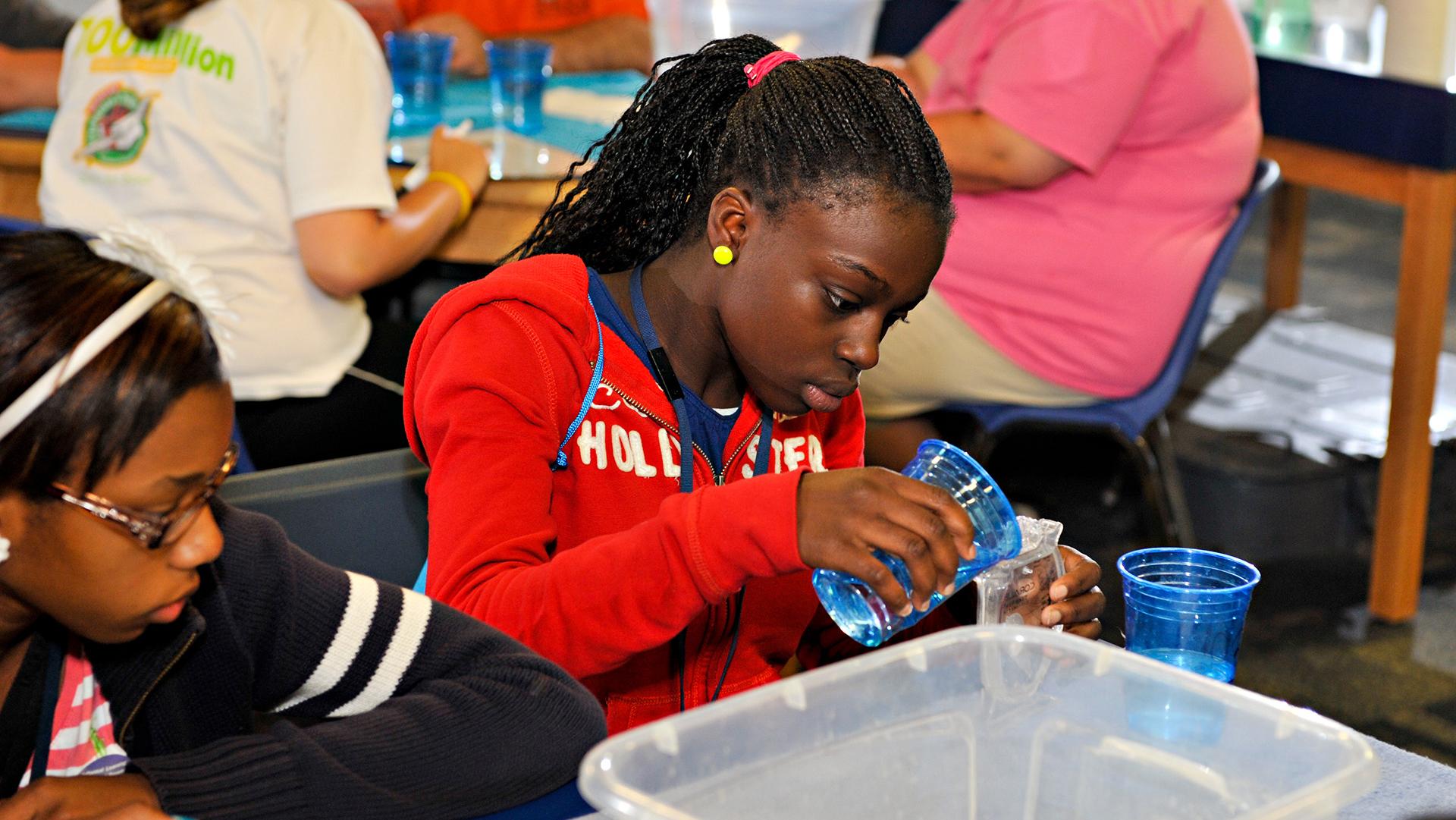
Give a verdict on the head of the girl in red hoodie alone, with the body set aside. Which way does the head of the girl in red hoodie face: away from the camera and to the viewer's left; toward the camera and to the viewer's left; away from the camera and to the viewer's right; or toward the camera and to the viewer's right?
toward the camera and to the viewer's right

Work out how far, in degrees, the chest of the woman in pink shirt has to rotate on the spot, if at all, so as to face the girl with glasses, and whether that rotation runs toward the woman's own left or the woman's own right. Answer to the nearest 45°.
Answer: approximately 90° to the woman's own left

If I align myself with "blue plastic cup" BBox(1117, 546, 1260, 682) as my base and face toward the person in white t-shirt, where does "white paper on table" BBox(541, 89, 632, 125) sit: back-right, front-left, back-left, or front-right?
front-right

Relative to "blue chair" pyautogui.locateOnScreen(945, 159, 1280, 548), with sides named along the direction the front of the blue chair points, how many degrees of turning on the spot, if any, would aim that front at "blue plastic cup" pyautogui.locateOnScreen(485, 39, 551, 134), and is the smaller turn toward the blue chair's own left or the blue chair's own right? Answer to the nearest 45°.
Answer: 0° — it already faces it

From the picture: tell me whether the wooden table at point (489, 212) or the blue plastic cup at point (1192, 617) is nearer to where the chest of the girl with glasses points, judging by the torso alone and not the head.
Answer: the blue plastic cup

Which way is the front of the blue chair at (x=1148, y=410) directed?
to the viewer's left

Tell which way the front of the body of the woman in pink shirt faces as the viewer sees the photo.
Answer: to the viewer's left

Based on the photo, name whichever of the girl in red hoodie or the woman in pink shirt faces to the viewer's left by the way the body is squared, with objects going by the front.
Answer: the woman in pink shirt

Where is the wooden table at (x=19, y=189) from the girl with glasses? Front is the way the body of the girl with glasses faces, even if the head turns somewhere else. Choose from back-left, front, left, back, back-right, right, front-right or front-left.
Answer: back-left

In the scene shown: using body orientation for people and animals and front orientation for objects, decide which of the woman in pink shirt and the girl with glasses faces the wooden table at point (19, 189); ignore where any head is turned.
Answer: the woman in pink shirt

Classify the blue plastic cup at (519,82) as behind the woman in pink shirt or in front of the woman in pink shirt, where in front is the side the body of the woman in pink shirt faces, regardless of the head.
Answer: in front

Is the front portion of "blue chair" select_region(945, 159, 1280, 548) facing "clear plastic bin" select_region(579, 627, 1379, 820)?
no

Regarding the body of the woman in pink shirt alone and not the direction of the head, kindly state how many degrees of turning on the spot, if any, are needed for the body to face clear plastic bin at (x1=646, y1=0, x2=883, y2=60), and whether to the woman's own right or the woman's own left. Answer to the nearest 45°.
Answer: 0° — they already face it

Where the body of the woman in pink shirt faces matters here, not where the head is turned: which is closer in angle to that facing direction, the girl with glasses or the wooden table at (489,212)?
the wooden table

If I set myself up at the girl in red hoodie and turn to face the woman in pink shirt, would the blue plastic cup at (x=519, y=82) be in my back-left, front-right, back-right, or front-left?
front-left
